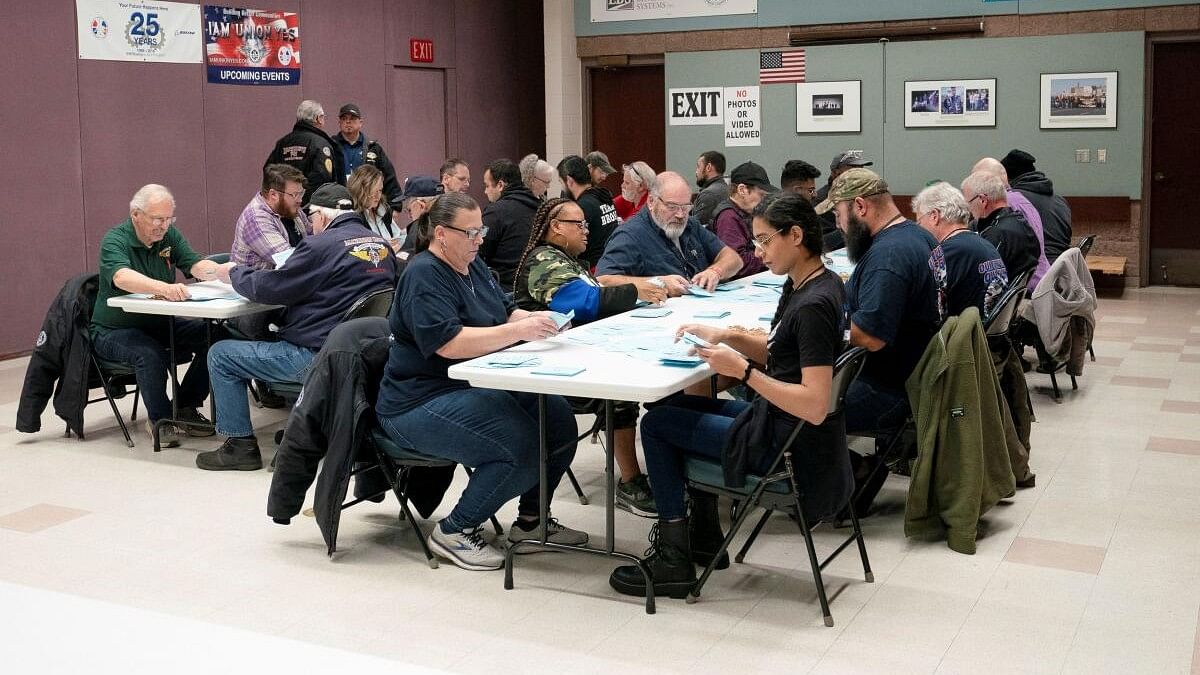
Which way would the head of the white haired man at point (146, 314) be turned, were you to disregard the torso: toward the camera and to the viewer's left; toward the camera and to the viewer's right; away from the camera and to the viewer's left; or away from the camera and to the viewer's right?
toward the camera and to the viewer's right

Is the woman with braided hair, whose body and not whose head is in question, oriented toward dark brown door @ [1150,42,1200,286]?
no

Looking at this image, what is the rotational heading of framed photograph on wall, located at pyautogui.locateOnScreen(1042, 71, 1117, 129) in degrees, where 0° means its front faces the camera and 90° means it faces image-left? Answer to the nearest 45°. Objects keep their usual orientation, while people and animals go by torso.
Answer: approximately 0°

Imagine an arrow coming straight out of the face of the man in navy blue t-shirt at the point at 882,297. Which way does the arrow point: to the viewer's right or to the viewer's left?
to the viewer's left

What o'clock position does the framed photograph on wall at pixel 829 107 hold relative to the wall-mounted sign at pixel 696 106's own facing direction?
The framed photograph on wall is roughly at 10 o'clock from the wall-mounted sign.

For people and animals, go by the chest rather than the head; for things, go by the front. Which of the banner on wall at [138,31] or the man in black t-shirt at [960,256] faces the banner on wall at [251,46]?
the man in black t-shirt

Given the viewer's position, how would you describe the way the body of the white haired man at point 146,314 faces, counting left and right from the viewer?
facing the viewer and to the right of the viewer

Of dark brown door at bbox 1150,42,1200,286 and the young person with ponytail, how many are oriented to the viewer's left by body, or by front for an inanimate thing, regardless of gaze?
1

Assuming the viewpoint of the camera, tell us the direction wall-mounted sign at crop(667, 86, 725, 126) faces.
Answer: facing the viewer

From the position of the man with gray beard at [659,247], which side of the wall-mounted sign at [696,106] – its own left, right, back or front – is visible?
front

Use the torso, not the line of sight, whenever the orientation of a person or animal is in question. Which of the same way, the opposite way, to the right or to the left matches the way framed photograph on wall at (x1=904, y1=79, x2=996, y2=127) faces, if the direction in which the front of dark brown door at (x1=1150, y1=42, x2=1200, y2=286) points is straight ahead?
the same way

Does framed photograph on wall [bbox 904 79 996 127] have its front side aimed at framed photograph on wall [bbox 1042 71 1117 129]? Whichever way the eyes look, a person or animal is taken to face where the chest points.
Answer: no

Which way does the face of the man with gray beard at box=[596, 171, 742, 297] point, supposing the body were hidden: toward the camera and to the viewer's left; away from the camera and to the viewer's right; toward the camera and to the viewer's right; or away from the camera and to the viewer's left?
toward the camera and to the viewer's right

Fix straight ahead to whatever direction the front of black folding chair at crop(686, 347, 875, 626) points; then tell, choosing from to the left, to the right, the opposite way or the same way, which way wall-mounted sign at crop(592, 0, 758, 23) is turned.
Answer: to the left

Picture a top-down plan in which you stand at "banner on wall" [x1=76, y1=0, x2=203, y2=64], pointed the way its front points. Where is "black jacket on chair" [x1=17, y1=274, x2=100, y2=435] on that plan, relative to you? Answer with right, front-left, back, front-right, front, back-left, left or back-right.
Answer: front

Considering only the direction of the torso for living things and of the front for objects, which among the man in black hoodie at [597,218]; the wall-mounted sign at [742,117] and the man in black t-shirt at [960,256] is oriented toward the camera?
the wall-mounted sign
